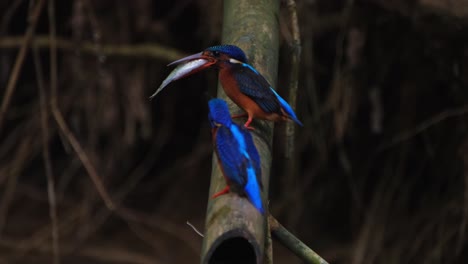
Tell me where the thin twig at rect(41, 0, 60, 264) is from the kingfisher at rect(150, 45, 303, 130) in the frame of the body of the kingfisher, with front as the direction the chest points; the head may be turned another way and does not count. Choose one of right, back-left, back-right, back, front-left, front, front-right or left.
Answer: front-right

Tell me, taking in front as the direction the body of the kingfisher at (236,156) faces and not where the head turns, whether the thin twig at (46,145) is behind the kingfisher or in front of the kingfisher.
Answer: in front

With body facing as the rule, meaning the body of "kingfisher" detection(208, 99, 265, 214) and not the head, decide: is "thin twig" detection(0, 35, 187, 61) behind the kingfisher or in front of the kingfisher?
in front

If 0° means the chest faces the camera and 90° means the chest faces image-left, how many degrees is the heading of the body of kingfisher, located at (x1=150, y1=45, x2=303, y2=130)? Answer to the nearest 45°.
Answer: approximately 90°

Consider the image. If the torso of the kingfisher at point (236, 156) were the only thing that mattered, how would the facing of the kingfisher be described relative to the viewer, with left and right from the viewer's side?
facing away from the viewer and to the left of the viewer

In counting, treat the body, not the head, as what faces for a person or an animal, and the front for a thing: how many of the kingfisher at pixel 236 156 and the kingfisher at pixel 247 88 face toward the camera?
0

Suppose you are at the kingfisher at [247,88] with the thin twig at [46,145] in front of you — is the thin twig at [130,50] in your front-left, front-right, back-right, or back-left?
front-right
